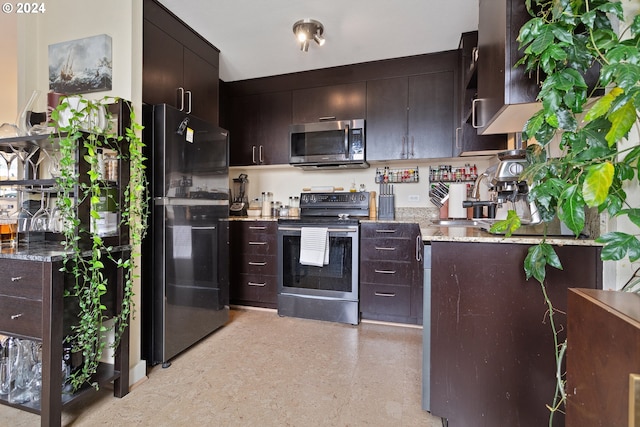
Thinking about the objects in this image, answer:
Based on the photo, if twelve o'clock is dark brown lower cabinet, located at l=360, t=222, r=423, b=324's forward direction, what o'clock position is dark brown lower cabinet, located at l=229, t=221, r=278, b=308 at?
dark brown lower cabinet, located at l=229, t=221, r=278, b=308 is roughly at 3 o'clock from dark brown lower cabinet, located at l=360, t=222, r=423, b=324.

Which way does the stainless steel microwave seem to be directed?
toward the camera

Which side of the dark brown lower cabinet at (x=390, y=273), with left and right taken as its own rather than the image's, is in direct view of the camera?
front

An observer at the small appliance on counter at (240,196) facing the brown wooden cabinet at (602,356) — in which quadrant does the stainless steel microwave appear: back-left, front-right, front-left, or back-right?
front-left

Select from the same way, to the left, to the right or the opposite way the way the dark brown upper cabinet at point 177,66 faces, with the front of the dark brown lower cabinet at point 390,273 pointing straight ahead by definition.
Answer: to the left

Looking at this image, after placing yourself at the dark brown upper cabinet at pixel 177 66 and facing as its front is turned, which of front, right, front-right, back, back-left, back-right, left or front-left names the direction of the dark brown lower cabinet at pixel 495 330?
front

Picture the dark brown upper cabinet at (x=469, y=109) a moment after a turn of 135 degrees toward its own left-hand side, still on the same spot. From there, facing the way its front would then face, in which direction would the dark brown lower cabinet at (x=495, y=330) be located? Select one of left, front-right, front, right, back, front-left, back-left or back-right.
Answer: right

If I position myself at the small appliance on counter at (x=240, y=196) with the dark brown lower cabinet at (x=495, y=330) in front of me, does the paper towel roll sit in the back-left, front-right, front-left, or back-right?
front-left

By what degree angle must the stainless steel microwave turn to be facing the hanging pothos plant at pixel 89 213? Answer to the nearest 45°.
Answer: approximately 45° to its right

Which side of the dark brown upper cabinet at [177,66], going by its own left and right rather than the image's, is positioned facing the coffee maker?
front

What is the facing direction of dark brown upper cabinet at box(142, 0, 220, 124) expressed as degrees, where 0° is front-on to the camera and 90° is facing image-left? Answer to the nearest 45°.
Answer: approximately 315°
